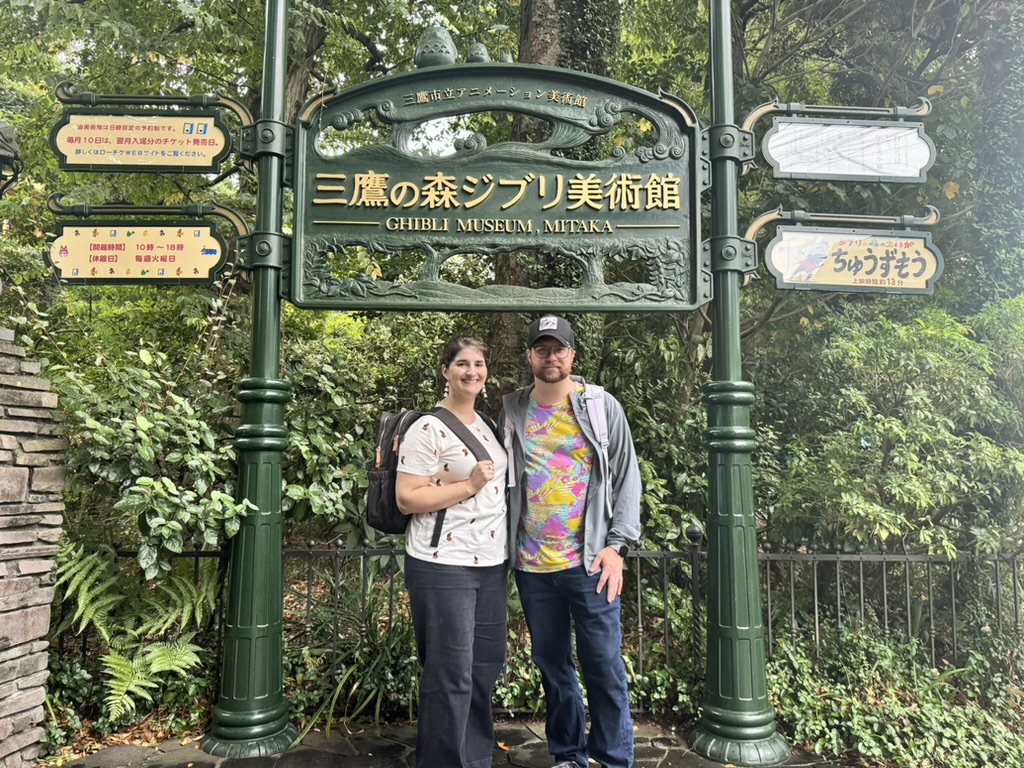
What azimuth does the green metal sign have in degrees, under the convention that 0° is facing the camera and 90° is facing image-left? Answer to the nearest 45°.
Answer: approximately 0°

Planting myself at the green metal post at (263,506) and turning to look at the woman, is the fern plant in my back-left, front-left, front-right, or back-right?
back-left

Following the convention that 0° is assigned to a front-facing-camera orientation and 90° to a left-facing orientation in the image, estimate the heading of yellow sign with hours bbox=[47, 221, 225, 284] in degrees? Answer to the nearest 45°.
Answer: approximately 0°

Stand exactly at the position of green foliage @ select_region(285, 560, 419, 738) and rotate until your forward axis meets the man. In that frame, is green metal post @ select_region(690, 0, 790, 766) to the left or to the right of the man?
left
